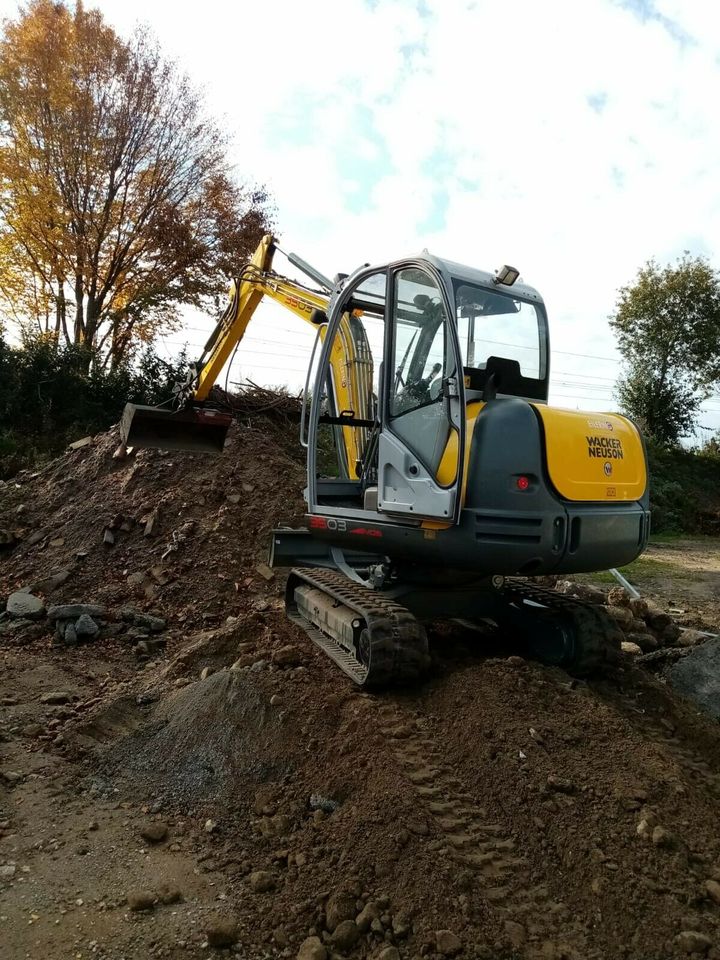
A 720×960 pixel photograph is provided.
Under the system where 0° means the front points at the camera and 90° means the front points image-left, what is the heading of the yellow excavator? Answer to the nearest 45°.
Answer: approximately 135°

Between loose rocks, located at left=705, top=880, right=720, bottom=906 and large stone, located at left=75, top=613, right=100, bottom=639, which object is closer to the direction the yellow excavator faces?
the large stone

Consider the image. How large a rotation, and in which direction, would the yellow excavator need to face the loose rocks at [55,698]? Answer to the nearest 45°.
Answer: approximately 45° to its left

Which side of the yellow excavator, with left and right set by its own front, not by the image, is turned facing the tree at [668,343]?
right

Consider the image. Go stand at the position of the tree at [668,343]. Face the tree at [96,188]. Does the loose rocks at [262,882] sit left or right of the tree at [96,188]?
left

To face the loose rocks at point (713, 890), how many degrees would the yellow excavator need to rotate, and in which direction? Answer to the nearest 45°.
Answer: approximately 180°

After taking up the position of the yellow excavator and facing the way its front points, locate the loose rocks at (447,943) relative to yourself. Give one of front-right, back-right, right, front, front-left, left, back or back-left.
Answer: back-left

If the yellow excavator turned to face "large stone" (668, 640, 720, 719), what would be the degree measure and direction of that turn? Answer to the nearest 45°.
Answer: approximately 135° to its right

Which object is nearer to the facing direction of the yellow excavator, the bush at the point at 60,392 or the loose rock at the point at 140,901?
the bush

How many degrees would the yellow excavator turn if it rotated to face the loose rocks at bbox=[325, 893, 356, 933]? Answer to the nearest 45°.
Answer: approximately 135° to its left

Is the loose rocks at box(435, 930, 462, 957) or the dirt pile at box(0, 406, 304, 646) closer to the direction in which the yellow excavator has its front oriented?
the dirt pile

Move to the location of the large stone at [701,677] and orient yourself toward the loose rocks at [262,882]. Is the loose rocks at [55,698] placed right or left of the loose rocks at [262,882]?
right
